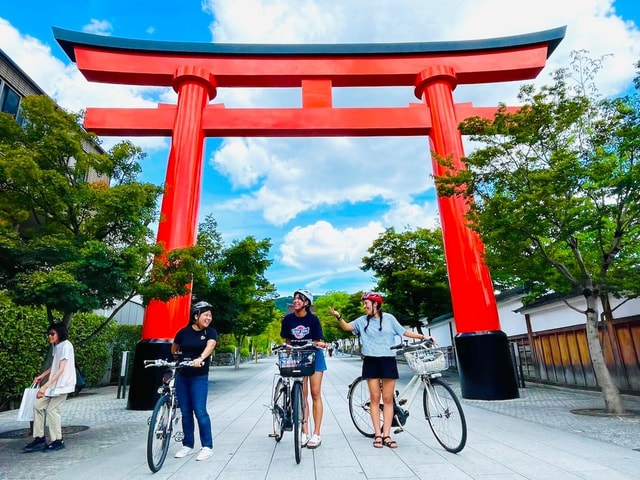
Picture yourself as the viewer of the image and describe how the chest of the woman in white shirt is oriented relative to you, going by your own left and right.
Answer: facing to the left of the viewer

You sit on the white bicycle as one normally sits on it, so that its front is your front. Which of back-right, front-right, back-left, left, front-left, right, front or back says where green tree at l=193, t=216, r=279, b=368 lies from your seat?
back

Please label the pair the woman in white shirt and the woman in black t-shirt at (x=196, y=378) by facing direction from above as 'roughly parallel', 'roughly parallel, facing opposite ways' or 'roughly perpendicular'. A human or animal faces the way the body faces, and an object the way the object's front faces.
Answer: roughly perpendicular

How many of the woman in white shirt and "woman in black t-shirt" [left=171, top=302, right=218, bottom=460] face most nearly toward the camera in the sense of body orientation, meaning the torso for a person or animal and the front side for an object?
1

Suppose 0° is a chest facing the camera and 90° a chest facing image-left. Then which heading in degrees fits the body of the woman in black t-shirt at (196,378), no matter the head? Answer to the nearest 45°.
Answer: approximately 0°

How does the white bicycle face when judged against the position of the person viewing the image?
facing the viewer and to the right of the viewer

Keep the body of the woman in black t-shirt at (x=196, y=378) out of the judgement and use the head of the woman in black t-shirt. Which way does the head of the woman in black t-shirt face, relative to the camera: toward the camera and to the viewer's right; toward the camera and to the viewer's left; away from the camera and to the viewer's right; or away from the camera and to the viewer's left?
toward the camera and to the viewer's right

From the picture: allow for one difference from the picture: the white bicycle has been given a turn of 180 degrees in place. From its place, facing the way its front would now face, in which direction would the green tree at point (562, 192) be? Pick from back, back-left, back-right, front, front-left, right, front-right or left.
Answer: right

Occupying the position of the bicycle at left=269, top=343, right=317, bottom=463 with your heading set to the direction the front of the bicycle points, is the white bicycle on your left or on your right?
on your left

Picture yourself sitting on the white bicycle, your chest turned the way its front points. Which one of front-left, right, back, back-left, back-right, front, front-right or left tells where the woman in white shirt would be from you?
back-right

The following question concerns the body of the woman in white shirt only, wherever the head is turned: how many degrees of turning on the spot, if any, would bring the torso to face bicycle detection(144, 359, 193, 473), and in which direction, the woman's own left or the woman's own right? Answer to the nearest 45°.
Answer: approximately 135° to the woman's own left
